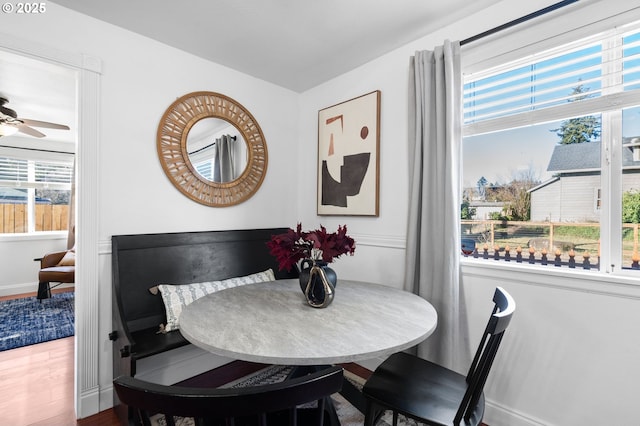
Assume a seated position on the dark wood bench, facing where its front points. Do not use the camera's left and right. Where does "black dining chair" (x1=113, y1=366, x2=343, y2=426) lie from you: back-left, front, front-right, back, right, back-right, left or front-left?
front-right

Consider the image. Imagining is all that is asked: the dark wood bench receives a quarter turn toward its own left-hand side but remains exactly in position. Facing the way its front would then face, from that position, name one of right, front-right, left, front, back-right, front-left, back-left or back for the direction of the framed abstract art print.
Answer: front-right

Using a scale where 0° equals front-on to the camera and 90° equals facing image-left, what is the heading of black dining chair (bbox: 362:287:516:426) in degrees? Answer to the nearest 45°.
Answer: approximately 135°

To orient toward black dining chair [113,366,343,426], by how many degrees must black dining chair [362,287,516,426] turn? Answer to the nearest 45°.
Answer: approximately 90° to its left

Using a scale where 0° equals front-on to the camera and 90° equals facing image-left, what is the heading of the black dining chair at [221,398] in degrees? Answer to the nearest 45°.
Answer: approximately 180°

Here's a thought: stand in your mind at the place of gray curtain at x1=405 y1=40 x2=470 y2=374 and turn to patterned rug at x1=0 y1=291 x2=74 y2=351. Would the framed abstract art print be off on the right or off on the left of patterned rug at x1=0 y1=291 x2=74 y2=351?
right

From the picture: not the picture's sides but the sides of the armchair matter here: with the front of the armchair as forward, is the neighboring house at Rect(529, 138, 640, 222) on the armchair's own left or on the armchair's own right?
on the armchair's own left

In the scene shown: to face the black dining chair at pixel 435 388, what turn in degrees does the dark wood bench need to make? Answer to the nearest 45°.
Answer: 0° — it already faces it

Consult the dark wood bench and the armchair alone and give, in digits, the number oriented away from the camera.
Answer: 0

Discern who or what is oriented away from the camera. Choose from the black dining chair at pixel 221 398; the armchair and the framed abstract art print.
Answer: the black dining chair

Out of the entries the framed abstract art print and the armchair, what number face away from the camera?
0

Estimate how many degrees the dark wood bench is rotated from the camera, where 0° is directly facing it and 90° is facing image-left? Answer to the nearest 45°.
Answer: approximately 315°

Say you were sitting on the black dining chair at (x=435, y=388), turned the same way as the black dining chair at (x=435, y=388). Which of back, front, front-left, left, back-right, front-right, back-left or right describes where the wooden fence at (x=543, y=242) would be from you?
right
